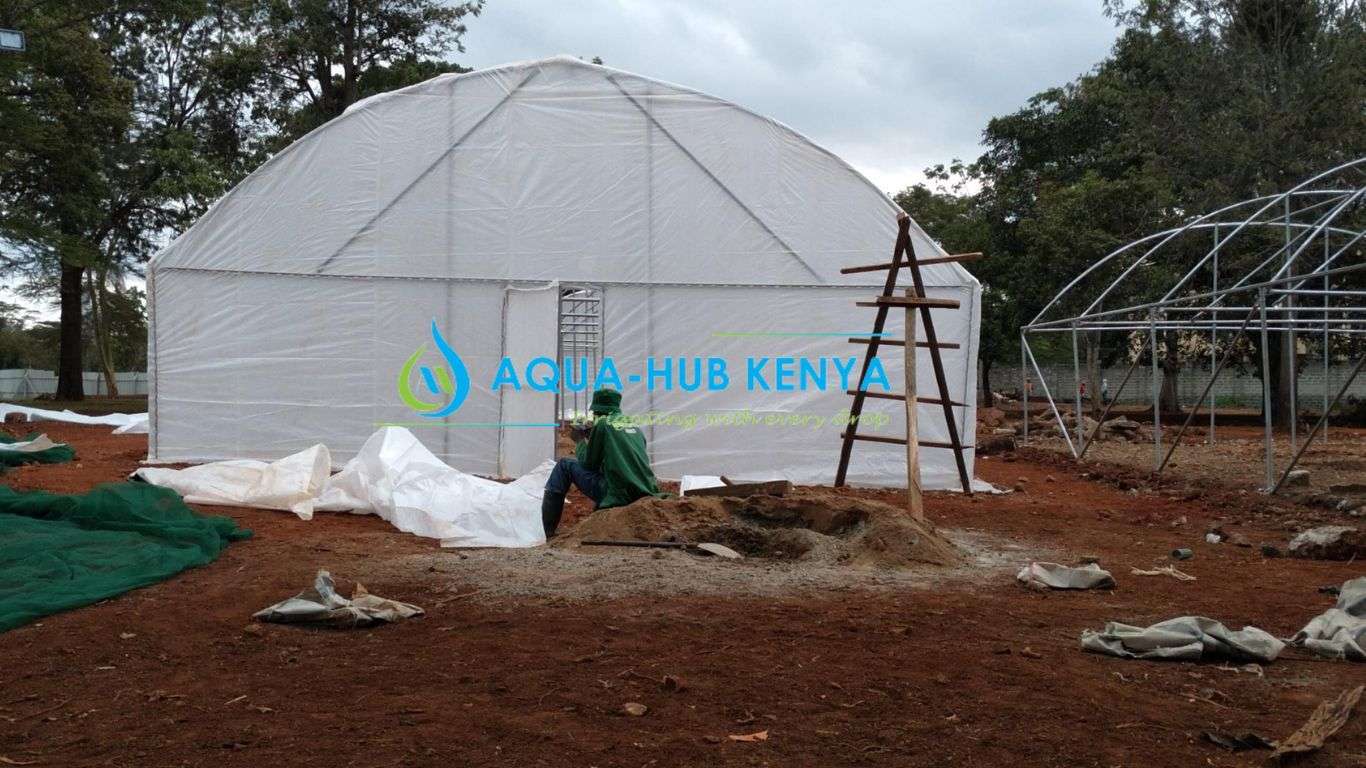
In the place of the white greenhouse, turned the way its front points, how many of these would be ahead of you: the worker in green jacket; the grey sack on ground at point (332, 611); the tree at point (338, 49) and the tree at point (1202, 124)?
2

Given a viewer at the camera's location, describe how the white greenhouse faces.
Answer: facing the viewer

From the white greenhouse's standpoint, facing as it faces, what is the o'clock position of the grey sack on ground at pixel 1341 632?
The grey sack on ground is roughly at 11 o'clock from the white greenhouse.

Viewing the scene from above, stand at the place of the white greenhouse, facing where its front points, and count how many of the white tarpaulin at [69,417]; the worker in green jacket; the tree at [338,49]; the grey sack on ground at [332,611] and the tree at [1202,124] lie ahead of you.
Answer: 2

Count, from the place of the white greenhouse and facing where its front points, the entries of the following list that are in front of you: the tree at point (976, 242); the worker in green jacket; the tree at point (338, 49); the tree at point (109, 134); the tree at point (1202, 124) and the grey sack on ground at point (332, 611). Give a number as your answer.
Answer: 2

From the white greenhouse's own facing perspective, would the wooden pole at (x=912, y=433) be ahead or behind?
ahead

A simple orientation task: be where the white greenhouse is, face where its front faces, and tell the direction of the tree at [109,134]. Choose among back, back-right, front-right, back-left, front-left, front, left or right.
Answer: back-right

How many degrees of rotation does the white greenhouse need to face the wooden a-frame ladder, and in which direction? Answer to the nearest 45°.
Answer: approximately 45° to its left

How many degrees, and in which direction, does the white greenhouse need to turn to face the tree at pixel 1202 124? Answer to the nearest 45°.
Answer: approximately 135° to its left

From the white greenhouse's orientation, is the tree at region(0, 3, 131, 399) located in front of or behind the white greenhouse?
behind

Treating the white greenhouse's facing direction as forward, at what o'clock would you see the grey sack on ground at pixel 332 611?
The grey sack on ground is roughly at 12 o'clock from the white greenhouse.

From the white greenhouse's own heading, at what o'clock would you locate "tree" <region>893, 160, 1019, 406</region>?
The tree is roughly at 7 o'clock from the white greenhouse.

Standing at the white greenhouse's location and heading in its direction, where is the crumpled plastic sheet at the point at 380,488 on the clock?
The crumpled plastic sheet is roughly at 1 o'clock from the white greenhouse.

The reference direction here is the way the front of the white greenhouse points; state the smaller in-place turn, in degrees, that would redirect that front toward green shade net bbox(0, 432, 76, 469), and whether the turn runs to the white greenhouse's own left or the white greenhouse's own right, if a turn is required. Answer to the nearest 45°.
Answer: approximately 90° to the white greenhouse's own right
